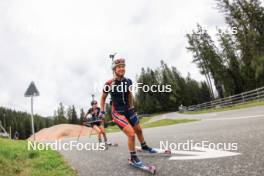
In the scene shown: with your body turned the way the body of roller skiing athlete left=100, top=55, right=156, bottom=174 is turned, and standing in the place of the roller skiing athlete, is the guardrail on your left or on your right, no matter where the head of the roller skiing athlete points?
on your left

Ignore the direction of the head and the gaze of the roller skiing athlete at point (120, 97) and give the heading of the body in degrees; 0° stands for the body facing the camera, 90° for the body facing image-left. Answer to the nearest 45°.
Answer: approximately 315°
